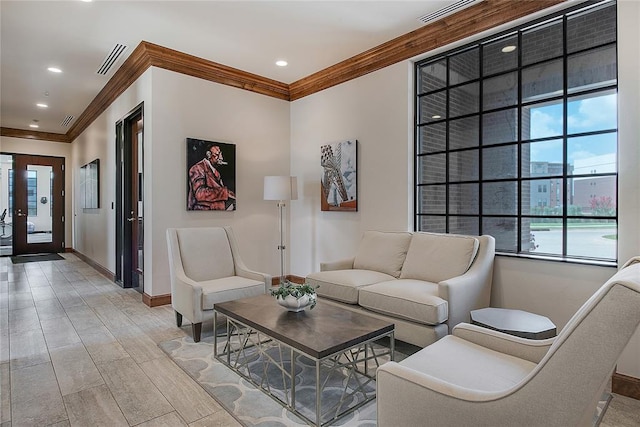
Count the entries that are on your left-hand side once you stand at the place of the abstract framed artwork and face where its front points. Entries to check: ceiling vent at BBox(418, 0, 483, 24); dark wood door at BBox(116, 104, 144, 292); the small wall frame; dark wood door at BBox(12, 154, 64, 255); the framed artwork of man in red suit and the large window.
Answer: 2

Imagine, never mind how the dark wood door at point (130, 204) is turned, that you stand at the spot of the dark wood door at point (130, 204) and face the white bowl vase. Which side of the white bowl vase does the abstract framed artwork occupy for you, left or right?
left

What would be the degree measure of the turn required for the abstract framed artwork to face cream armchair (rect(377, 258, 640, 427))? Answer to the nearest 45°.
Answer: approximately 45° to its left

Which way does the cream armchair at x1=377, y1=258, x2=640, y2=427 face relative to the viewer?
to the viewer's left

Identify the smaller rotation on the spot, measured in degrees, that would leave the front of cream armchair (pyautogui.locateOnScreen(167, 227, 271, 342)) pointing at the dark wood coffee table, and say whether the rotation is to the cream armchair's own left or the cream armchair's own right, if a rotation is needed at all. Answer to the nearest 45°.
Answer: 0° — it already faces it

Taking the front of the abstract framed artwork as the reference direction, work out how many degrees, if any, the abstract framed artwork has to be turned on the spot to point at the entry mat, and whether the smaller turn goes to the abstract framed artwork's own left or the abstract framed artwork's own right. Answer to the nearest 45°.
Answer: approximately 90° to the abstract framed artwork's own right

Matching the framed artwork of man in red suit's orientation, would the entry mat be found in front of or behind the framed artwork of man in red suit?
behind

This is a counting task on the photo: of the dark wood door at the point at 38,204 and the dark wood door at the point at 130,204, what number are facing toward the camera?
1

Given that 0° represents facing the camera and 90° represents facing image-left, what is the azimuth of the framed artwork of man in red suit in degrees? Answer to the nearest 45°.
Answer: approximately 315°

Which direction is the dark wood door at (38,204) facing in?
toward the camera

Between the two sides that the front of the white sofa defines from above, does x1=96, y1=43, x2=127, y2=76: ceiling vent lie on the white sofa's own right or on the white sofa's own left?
on the white sofa's own right

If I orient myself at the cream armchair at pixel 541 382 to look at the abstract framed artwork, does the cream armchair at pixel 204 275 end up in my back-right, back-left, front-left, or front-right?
front-left

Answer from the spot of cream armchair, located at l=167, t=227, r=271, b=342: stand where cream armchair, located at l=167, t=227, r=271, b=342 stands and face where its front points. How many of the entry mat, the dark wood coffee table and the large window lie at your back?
1

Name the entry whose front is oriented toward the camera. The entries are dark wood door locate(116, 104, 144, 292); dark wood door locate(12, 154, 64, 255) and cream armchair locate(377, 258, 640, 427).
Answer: dark wood door locate(12, 154, 64, 255)
